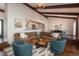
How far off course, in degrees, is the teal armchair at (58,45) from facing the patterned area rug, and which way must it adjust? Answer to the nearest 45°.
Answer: approximately 45° to its left

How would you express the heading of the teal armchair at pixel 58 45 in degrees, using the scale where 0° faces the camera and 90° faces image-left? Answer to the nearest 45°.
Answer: approximately 135°

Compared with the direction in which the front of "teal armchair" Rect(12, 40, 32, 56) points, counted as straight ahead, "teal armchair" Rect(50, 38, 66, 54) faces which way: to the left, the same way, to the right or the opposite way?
to the left

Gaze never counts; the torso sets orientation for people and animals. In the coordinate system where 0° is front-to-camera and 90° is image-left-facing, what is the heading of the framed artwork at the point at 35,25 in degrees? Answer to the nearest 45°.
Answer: approximately 315°

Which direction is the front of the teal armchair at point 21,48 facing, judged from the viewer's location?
facing away from the viewer and to the right of the viewer

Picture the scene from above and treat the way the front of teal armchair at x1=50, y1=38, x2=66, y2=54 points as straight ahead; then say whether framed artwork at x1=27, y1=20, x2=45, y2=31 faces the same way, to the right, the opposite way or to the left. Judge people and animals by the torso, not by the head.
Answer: the opposite way
